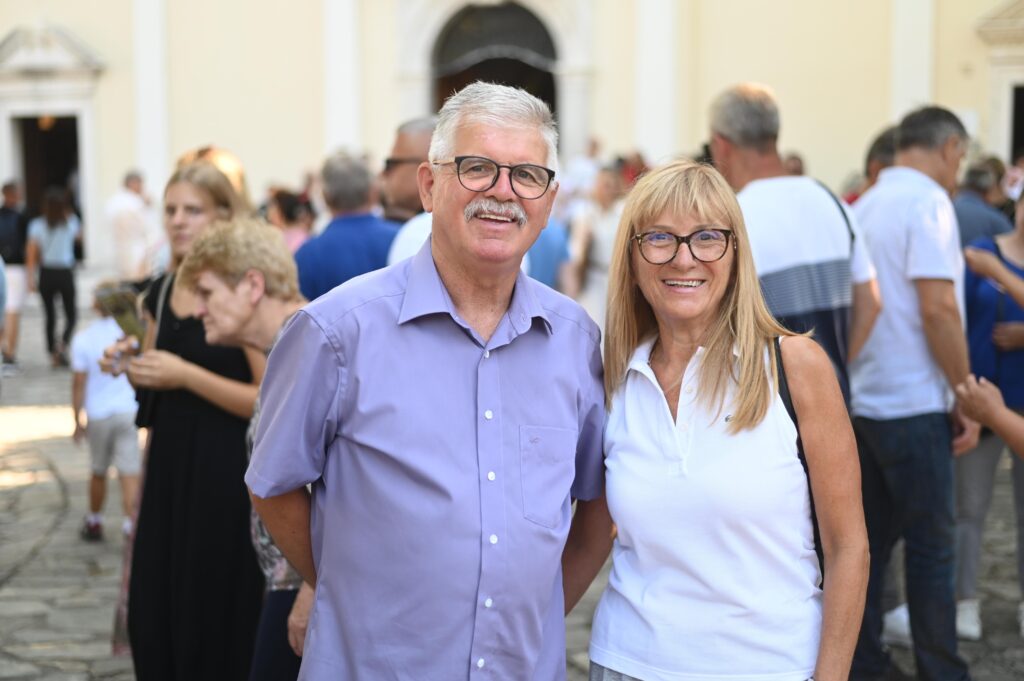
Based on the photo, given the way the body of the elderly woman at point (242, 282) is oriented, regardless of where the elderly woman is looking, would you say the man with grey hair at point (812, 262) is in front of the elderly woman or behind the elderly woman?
behind

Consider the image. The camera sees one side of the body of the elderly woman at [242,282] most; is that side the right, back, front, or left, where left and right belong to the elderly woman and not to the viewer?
left

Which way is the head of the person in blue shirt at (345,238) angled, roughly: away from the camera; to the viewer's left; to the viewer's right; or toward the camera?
away from the camera

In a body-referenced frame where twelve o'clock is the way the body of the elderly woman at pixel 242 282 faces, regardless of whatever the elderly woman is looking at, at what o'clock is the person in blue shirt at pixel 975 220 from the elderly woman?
The person in blue shirt is roughly at 5 o'clock from the elderly woman.

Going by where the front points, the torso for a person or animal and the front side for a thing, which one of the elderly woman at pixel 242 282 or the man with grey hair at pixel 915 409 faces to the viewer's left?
the elderly woman
